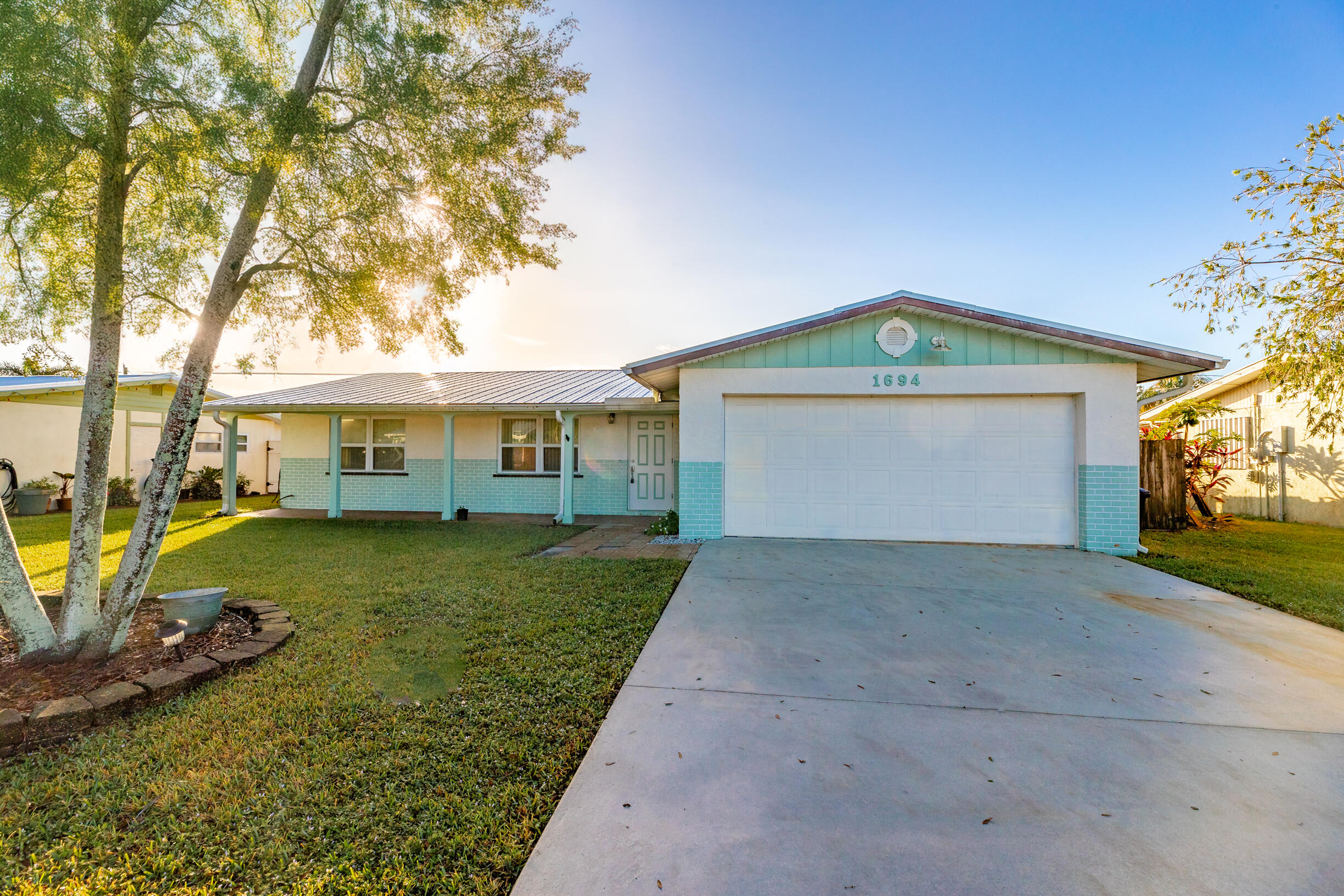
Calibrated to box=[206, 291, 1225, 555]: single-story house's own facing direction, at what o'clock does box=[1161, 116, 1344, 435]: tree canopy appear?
The tree canopy is roughly at 10 o'clock from the single-story house.

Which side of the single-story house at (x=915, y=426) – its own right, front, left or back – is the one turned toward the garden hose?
right

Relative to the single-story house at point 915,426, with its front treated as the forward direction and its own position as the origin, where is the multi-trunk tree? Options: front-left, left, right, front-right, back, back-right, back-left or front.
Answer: front-right

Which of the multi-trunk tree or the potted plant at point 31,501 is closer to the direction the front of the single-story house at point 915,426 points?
the multi-trunk tree

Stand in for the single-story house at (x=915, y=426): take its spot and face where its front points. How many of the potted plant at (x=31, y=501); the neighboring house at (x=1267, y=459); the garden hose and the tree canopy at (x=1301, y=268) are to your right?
2

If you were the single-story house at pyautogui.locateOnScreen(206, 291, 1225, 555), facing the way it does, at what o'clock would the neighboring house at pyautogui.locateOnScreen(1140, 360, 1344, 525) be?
The neighboring house is roughly at 8 o'clock from the single-story house.

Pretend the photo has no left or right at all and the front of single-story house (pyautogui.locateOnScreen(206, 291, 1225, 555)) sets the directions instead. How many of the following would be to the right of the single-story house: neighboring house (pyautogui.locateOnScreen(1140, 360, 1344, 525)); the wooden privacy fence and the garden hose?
1

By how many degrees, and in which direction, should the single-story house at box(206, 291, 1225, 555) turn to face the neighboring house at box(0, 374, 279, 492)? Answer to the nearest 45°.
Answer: approximately 90° to its right

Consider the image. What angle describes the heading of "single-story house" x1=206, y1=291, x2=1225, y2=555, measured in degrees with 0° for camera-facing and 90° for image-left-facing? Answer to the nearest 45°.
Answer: approximately 0°

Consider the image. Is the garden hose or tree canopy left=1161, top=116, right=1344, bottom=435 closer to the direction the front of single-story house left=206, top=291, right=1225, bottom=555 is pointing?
the tree canopy

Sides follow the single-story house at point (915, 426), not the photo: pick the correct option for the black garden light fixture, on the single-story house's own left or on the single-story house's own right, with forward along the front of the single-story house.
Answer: on the single-story house's own right
